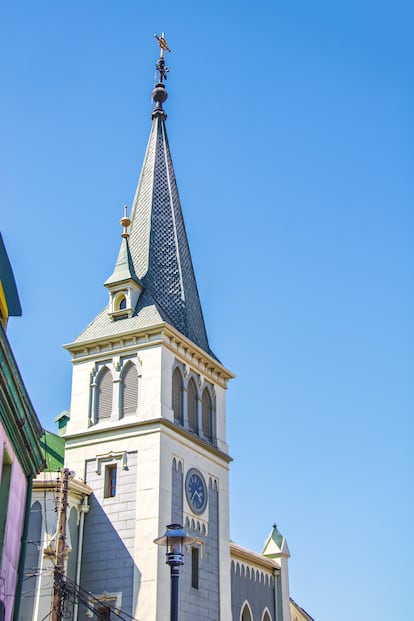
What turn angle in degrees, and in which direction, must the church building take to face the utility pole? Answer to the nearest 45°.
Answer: approximately 45° to its right
